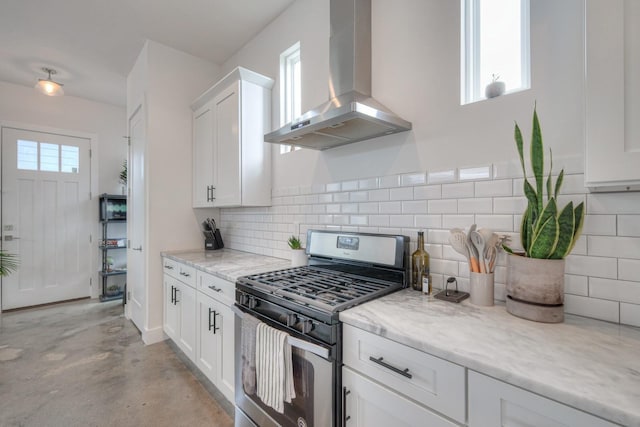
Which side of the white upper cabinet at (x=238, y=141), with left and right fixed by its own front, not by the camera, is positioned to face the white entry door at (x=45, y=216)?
right

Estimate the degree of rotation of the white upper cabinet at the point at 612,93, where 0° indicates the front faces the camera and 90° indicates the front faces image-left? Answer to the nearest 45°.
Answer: approximately 0°

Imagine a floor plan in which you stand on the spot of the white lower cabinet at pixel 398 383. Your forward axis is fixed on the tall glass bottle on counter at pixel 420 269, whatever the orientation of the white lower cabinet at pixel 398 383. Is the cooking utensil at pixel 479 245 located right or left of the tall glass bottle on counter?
right

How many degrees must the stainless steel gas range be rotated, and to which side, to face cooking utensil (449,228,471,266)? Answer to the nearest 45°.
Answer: approximately 135° to its left

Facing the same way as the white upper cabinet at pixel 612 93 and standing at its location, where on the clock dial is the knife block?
The knife block is roughly at 3 o'clock from the white upper cabinet.

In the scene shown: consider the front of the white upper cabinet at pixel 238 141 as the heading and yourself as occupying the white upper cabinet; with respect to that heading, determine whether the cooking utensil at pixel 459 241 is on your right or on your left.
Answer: on your left

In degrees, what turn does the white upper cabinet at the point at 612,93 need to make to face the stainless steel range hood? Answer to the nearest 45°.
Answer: approximately 90° to its right

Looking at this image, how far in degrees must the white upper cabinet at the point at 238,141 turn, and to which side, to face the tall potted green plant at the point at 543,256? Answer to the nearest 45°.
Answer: approximately 90° to its left

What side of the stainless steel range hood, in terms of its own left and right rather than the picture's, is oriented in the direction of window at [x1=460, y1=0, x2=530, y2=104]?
left

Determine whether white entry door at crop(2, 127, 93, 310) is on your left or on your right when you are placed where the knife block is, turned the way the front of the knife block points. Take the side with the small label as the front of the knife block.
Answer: on your right
